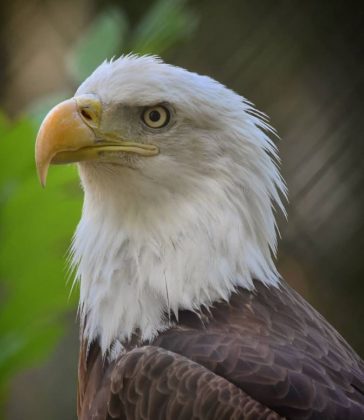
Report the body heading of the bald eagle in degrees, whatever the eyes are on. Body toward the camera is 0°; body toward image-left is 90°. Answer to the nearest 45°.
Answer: approximately 90°

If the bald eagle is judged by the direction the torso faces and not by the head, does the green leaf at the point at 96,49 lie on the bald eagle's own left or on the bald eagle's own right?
on the bald eagle's own right
